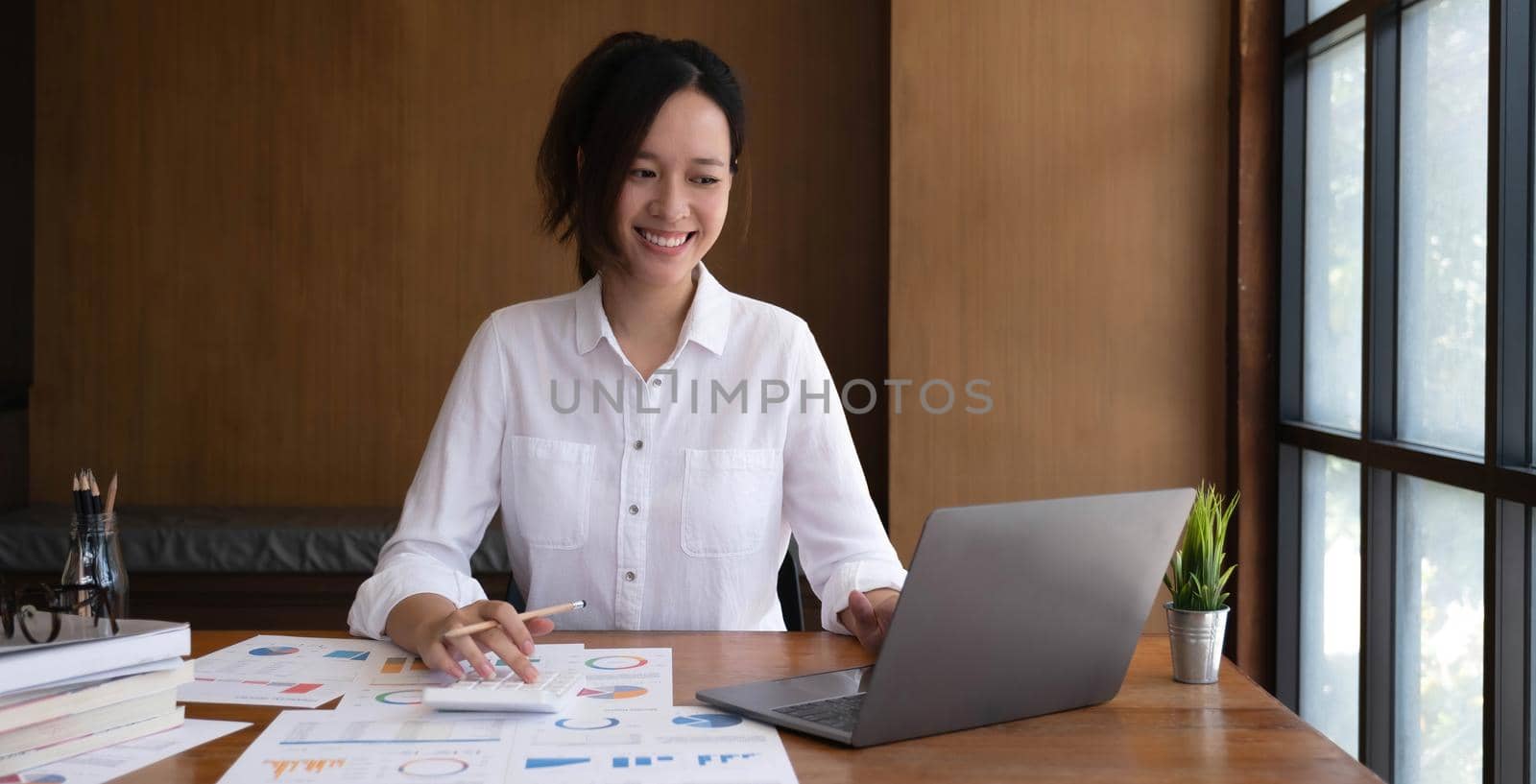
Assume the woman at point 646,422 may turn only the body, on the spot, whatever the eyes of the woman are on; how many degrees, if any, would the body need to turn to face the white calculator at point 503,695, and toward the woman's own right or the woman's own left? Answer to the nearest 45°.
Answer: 0° — they already face it

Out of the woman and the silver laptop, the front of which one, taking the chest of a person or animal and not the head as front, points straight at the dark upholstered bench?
the silver laptop

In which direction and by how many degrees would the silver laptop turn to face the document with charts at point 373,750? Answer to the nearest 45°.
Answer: approximately 45° to its left

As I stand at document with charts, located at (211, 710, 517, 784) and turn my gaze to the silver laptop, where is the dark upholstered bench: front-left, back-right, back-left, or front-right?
back-left

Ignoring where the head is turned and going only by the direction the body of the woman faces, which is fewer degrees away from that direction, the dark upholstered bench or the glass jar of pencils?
the glass jar of pencils

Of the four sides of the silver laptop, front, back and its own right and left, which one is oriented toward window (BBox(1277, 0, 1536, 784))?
right

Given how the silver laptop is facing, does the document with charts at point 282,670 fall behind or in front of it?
in front

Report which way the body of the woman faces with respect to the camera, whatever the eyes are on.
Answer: toward the camera

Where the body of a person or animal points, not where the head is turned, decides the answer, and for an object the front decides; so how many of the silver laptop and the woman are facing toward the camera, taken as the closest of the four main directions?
1

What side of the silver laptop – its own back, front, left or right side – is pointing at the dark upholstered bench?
front

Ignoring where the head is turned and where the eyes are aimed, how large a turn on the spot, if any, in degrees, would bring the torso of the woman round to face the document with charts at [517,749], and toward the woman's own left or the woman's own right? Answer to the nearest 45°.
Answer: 0° — they already face it

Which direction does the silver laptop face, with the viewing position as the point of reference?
facing away from the viewer and to the left of the viewer
